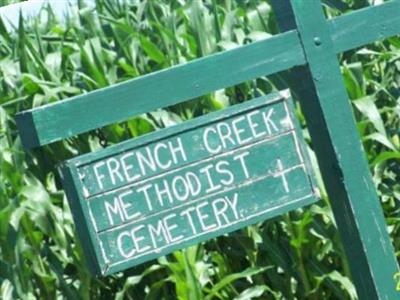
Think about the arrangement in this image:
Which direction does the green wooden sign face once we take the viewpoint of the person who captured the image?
facing the viewer and to the right of the viewer
